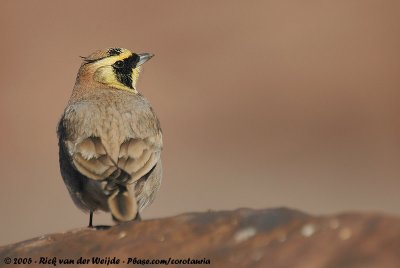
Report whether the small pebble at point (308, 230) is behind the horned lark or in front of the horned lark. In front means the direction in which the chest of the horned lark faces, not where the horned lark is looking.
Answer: behind

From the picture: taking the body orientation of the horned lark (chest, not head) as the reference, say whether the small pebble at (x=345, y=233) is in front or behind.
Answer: behind

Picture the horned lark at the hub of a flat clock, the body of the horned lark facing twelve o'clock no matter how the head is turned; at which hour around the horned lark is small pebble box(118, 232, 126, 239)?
The small pebble is roughly at 6 o'clock from the horned lark.

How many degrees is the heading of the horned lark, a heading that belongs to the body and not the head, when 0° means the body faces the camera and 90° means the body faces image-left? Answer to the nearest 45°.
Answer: approximately 180°

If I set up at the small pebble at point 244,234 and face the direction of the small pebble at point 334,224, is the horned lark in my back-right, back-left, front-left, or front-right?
back-left

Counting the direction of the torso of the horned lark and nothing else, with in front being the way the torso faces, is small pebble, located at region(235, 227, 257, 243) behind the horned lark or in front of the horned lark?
behind
